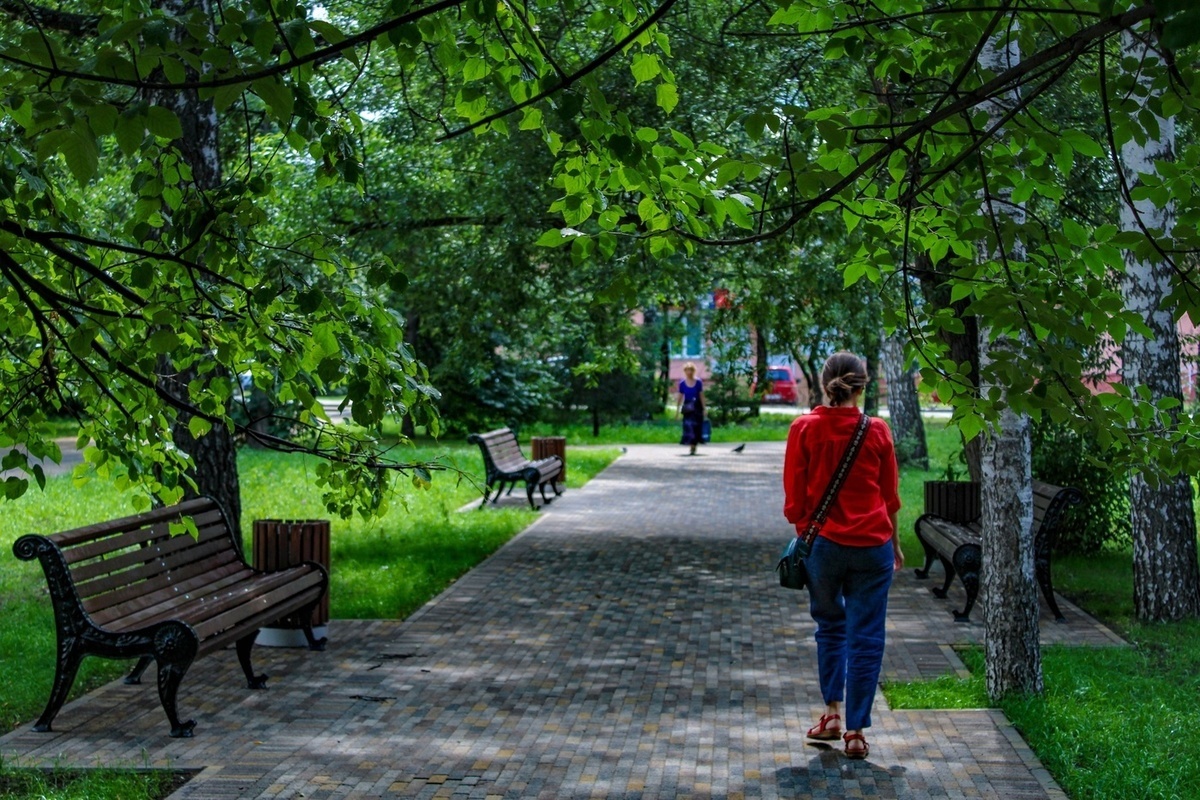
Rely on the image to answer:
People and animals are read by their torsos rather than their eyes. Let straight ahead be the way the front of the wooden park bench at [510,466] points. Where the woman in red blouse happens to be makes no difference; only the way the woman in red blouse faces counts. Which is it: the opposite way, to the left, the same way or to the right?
to the left

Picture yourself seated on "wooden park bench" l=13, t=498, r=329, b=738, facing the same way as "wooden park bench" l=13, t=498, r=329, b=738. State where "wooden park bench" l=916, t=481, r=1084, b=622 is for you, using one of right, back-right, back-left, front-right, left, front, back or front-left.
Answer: front-left

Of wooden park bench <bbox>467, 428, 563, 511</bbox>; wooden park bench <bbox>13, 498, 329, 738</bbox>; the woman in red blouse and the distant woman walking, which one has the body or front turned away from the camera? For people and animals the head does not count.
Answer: the woman in red blouse

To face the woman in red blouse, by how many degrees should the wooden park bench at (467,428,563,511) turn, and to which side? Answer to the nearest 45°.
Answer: approximately 90° to its right

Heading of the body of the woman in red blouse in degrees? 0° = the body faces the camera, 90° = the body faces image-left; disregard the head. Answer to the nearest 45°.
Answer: approximately 180°

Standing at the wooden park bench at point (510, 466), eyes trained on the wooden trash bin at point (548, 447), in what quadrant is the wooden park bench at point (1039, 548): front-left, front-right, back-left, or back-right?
back-right

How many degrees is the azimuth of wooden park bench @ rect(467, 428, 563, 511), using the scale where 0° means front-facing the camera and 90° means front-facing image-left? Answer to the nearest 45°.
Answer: approximately 270°

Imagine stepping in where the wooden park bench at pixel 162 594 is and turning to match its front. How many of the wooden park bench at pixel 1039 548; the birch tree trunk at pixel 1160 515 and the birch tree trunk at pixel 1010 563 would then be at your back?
0

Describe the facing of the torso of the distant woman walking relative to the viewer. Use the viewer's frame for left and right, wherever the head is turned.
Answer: facing the viewer

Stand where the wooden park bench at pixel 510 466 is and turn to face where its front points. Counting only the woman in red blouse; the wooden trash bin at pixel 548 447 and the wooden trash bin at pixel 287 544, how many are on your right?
2

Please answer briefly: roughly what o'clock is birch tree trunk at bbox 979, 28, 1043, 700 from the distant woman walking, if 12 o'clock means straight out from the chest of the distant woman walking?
The birch tree trunk is roughly at 12 o'clock from the distant woman walking.

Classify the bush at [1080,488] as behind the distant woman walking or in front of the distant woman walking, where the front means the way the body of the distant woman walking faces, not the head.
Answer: in front

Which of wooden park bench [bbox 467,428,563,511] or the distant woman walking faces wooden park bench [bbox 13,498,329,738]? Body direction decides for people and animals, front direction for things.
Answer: the distant woman walking

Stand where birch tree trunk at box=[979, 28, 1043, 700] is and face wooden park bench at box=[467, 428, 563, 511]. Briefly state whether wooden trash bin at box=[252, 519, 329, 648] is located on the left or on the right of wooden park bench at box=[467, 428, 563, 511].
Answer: left

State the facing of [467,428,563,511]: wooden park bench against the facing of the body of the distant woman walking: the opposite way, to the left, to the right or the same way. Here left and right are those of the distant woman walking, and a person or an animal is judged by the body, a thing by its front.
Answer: to the left
